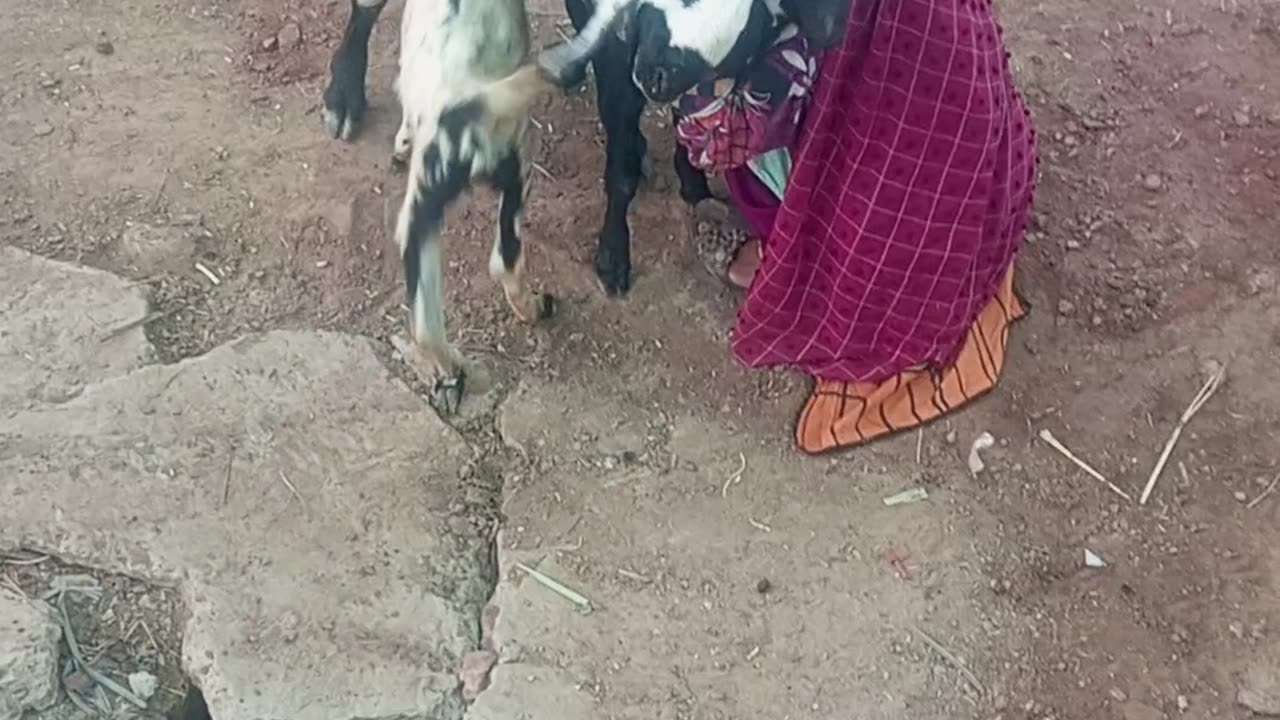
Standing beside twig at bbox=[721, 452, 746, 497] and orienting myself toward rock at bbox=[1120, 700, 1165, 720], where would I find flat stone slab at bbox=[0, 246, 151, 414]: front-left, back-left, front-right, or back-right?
back-right

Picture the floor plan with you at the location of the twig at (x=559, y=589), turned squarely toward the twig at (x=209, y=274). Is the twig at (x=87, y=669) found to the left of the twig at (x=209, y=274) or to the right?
left

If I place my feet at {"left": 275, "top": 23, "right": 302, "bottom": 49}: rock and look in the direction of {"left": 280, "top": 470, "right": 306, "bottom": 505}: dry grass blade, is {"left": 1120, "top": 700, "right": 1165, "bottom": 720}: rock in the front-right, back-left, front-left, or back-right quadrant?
front-left

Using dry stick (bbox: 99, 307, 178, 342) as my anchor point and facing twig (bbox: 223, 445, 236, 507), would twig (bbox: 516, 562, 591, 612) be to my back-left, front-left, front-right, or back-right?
front-left

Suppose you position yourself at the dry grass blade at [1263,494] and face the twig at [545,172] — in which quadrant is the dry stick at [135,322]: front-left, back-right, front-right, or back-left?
front-left
